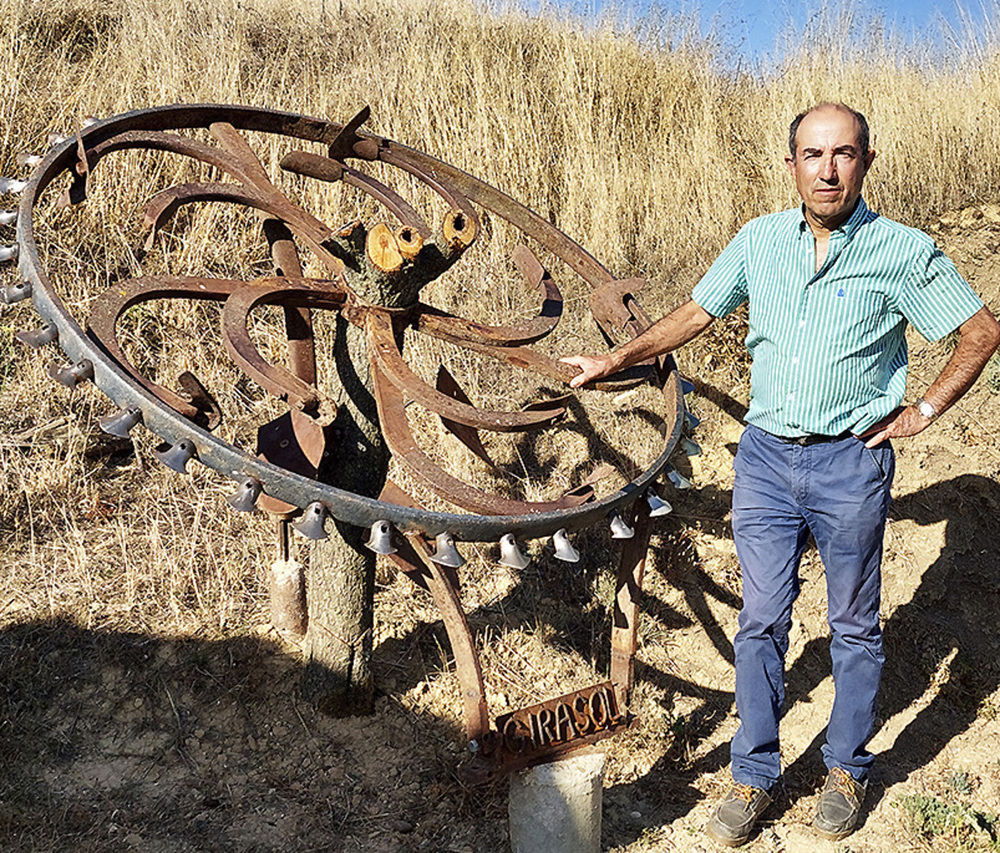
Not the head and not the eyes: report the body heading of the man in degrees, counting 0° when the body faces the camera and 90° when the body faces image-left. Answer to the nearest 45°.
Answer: approximately 0°

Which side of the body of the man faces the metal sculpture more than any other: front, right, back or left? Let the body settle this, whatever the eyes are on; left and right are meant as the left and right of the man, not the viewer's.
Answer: right
